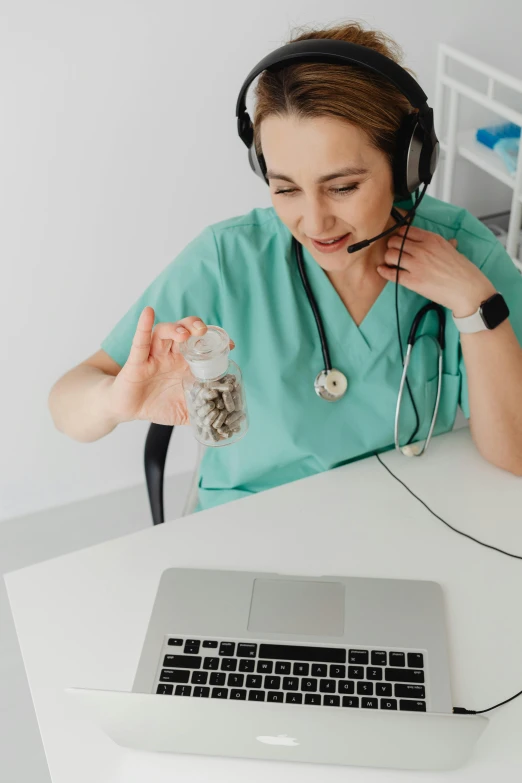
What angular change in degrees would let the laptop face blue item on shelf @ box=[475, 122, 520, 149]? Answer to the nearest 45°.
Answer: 0° — it already faces it

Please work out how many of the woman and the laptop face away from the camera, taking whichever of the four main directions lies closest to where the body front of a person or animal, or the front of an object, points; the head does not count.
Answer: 1

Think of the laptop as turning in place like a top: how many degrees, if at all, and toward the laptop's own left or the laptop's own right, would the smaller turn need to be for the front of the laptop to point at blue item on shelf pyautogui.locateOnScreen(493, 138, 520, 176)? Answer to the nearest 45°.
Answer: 0° — it already faces it

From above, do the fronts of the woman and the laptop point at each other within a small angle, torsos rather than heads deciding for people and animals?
yes

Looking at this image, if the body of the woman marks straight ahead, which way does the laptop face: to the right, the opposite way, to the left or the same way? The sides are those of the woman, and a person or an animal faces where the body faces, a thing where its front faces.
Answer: the opposite way

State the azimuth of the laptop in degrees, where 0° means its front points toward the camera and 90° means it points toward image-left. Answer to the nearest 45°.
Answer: approximately 180°

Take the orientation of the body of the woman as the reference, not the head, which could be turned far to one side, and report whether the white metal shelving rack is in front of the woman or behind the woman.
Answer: behind
